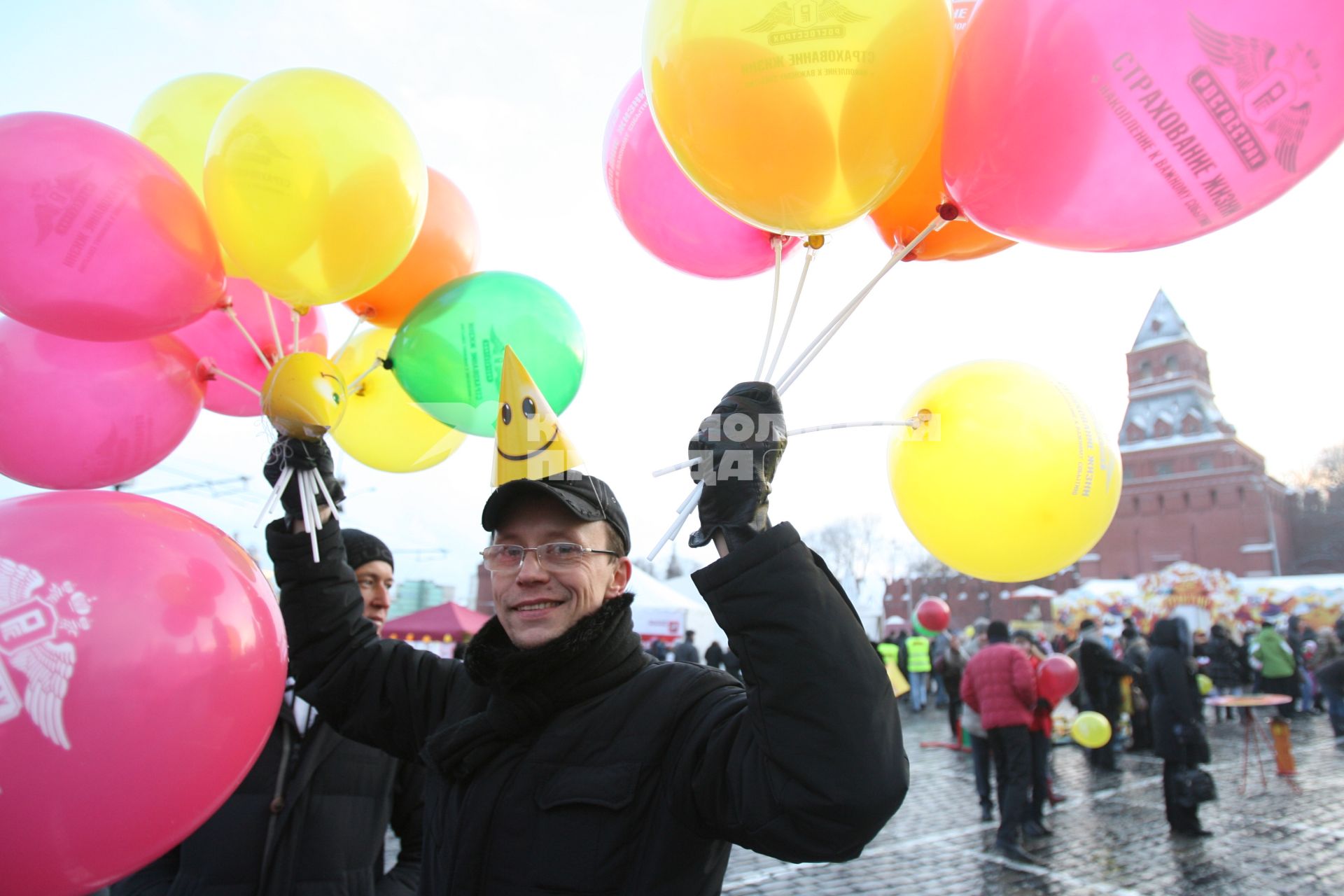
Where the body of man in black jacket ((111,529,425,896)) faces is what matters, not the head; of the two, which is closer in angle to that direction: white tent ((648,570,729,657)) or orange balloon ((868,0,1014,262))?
the orange balloon

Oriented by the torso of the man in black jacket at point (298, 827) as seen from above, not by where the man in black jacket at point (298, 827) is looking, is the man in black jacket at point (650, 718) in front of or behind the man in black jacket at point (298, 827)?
in front

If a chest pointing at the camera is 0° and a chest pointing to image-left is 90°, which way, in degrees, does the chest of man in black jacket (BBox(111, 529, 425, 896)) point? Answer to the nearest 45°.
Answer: approximately 0°

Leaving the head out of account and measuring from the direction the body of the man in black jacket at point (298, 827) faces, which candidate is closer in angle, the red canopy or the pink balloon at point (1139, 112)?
the pink balloon

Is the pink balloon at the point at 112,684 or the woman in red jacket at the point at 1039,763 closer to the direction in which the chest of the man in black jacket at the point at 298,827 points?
the pink balloon

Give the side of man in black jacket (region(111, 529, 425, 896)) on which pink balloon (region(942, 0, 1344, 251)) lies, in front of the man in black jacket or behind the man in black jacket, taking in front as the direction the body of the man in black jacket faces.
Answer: in front

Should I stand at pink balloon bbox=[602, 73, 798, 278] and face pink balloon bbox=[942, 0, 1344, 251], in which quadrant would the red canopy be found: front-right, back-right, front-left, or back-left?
back-left

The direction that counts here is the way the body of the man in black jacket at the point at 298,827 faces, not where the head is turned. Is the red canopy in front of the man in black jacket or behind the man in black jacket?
behind
